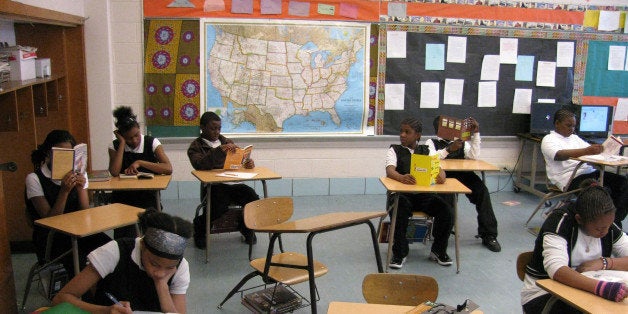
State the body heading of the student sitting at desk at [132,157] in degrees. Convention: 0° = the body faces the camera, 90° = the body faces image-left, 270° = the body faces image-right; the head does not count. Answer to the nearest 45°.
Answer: approximately 0°

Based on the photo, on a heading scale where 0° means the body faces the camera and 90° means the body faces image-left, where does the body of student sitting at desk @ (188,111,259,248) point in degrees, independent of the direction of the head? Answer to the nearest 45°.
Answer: approximately 315°

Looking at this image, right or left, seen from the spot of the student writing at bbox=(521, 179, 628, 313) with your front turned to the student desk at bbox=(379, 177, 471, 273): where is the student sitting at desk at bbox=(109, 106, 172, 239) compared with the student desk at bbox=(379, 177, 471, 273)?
left

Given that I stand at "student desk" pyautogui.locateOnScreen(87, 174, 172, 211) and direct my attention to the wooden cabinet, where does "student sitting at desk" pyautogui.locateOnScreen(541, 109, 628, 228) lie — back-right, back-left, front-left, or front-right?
back-right

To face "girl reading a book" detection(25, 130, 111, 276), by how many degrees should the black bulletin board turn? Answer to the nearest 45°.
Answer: approximately 45° to its right

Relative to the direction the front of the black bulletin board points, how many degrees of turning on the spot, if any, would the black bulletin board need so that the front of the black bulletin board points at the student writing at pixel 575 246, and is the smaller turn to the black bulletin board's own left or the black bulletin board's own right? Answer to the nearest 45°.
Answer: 0° — it already faces them

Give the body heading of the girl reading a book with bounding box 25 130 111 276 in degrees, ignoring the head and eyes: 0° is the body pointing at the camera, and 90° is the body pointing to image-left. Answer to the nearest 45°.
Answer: approximately 315°
